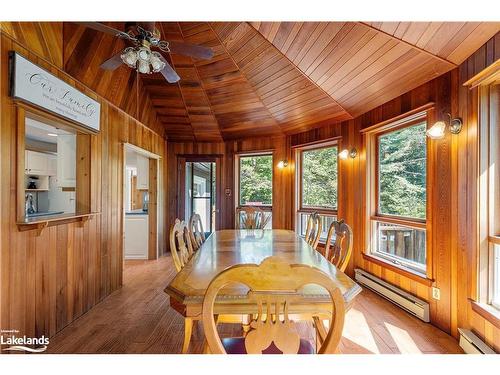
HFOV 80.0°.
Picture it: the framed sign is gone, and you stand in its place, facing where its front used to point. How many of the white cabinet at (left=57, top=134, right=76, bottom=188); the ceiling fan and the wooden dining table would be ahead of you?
2

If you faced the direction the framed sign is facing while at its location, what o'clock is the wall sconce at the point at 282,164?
The wall sconce is roughly at 10 o'clock from the framed sign.

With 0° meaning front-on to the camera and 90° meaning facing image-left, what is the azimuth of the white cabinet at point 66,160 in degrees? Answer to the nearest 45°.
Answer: approximately 0°

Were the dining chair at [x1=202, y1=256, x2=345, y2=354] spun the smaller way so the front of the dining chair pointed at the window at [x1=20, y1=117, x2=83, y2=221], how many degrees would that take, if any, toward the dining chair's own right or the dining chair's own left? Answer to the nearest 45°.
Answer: approximately 45° to the dining chair's own left

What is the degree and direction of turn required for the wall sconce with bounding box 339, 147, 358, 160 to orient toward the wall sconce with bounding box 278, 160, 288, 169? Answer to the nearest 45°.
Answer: approximately 90° to its right
